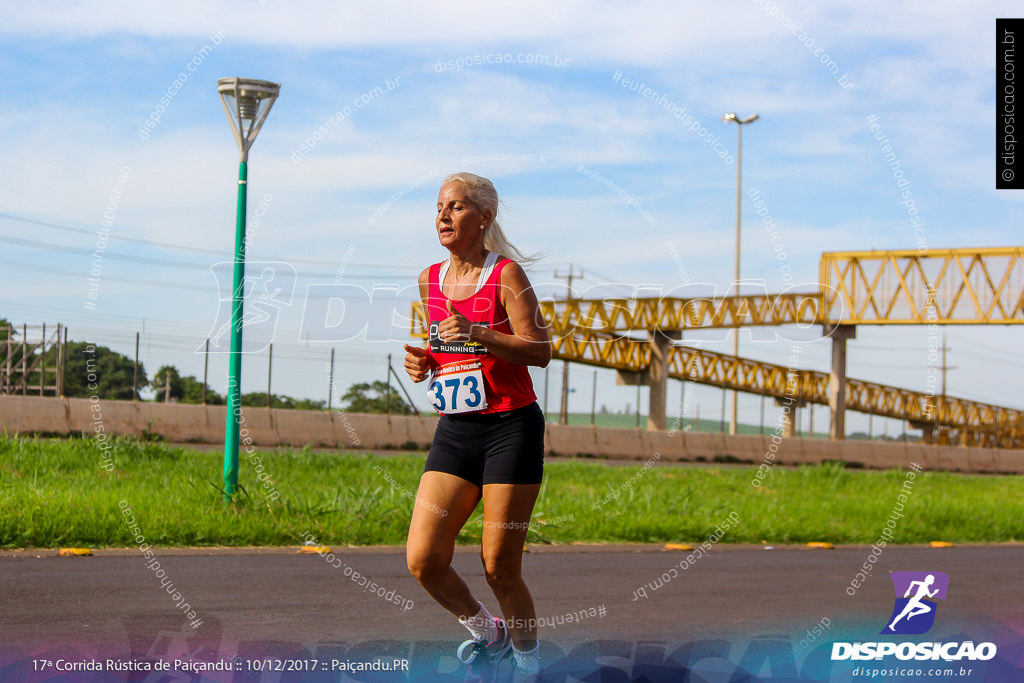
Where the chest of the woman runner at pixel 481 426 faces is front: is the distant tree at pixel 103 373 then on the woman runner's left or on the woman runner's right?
on the woman runner's right

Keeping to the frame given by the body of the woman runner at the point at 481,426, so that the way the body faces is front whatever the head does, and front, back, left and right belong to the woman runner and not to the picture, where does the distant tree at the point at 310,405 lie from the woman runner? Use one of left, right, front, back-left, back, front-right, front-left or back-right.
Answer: back-right

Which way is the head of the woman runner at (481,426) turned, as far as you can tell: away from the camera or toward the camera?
toward the camera

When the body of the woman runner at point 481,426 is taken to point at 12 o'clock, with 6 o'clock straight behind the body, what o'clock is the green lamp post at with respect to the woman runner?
The green lamp post is roughly at 4 o'clock from the woman runner.

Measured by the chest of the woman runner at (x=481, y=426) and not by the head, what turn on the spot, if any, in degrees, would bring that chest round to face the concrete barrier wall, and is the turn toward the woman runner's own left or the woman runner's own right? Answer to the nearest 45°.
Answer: approximately 135° to the woman runner's own right

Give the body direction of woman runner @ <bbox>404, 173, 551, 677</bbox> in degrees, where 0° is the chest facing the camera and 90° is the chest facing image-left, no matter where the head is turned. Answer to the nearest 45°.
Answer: approximately 45°
